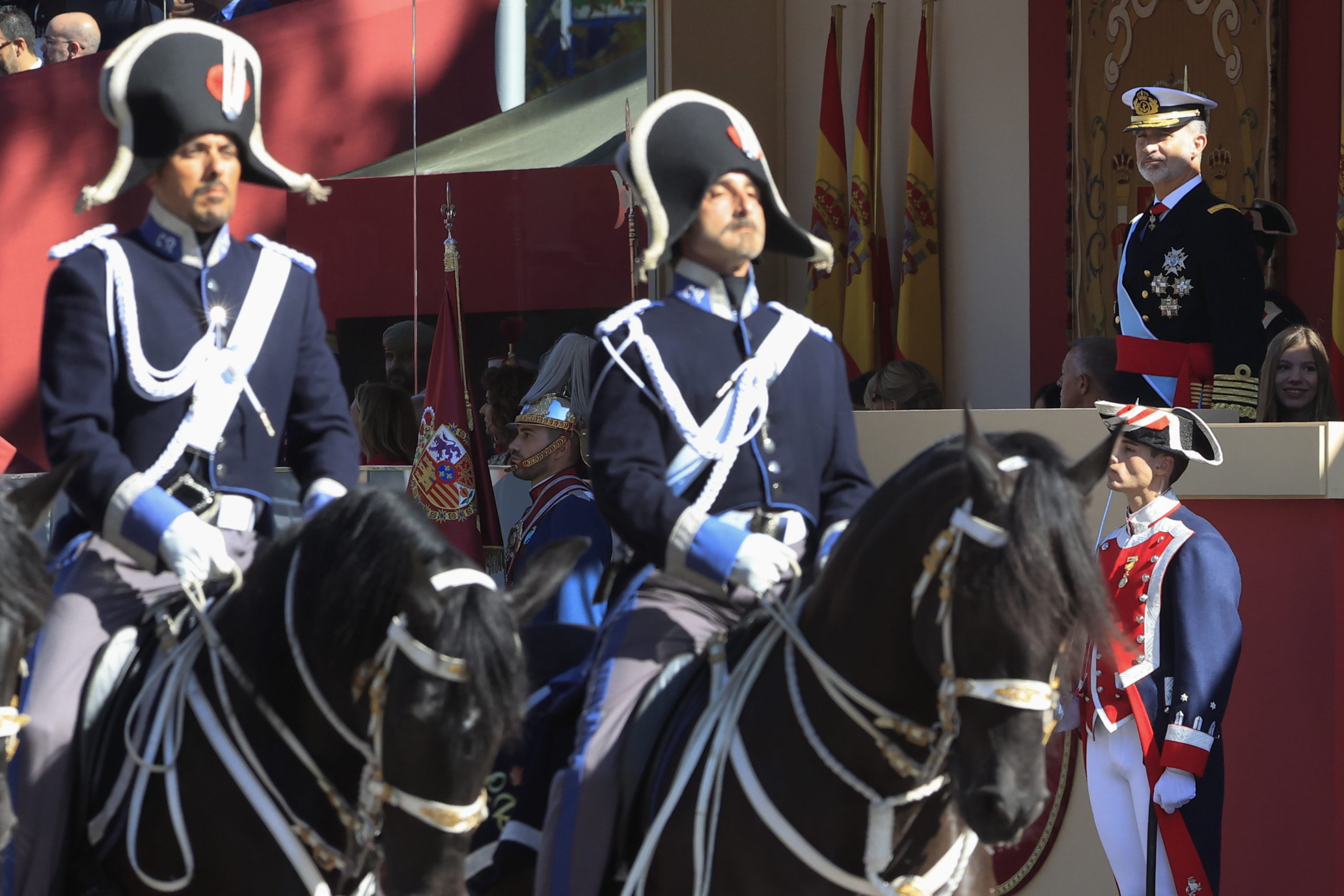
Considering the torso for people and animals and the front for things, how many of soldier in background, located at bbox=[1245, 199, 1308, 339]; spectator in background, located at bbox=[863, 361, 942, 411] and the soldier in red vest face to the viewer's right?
0

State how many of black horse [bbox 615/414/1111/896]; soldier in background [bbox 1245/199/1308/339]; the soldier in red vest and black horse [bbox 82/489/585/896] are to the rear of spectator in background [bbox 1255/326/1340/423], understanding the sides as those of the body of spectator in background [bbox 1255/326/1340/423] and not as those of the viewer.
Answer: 1

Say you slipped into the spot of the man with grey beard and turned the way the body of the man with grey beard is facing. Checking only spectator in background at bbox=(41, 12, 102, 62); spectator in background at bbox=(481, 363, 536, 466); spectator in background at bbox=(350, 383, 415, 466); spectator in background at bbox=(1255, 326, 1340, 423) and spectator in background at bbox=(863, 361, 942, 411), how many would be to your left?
1

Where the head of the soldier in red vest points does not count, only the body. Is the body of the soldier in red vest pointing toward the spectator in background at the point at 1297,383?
no

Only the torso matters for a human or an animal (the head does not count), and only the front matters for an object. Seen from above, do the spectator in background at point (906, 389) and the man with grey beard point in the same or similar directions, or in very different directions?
same or similar directions

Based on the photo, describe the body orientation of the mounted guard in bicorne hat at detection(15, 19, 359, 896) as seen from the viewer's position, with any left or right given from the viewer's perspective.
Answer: facing the viewer and to the right of the viewer

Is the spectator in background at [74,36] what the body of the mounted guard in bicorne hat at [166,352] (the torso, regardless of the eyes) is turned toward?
no

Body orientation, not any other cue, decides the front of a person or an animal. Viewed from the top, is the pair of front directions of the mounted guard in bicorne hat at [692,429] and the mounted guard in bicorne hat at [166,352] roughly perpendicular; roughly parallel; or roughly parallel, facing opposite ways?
roughly parallel

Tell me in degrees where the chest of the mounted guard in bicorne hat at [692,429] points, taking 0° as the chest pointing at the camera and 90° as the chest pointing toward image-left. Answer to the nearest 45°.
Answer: approximately 315°

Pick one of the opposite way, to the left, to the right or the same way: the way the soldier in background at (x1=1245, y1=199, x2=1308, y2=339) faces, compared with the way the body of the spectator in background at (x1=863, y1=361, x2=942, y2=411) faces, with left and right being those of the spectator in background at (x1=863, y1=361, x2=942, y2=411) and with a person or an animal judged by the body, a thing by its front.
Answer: the same way

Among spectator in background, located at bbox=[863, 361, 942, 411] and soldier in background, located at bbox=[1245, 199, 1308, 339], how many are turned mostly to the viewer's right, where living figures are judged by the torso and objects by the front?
0

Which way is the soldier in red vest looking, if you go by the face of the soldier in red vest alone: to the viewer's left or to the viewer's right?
to the viewer's left

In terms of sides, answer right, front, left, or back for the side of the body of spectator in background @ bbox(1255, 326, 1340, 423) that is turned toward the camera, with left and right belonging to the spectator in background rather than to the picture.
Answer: front

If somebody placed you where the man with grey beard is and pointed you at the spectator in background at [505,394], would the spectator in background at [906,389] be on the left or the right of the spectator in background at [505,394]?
right

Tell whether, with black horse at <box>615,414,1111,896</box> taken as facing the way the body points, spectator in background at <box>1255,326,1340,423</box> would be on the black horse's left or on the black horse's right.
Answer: on the black horse's left

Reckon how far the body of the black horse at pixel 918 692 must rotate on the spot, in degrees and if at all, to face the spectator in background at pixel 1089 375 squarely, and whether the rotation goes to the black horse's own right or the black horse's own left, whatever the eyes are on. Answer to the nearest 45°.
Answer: approximately 135° to the black horse's own left

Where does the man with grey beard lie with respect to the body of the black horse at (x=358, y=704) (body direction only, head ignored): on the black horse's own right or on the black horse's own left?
on the black horse's own left

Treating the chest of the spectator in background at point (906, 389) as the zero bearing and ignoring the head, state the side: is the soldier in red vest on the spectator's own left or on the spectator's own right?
on the spectator's own left
